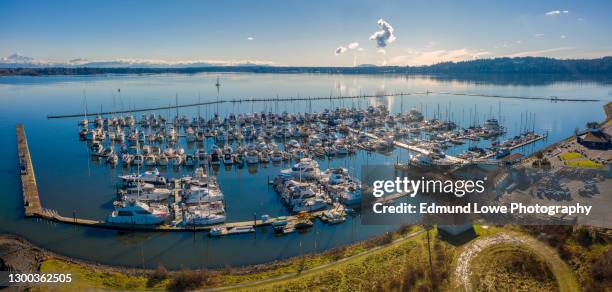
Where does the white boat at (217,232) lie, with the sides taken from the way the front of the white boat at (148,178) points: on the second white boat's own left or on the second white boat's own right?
on the second white boat's own left

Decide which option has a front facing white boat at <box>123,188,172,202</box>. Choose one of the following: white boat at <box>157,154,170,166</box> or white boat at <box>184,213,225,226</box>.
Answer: white boat at <box>157,154,170,166</box>

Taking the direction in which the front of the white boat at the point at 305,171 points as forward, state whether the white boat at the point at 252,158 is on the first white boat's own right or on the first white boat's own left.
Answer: on the first white boat's own right

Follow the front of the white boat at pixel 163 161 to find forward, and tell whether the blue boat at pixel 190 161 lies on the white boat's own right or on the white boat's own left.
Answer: on the white boat's own left

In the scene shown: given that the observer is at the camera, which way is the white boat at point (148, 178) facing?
facing to the left of the viewer

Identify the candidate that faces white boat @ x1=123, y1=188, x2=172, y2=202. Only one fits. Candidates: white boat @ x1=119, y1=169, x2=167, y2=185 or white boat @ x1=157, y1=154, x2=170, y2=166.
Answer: white boat @ x1=157, y1=154, x2=170, y2=166

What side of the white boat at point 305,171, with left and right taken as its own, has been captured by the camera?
left
